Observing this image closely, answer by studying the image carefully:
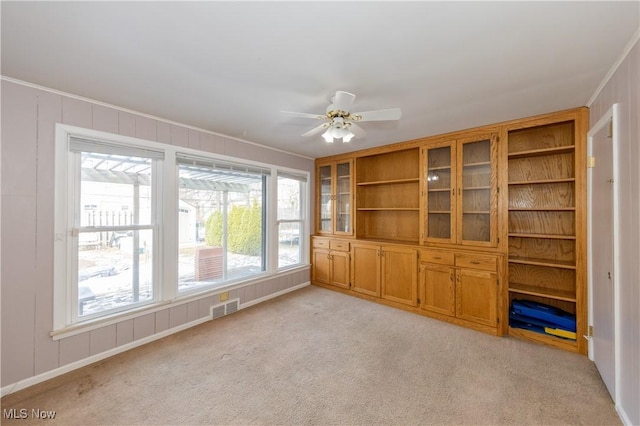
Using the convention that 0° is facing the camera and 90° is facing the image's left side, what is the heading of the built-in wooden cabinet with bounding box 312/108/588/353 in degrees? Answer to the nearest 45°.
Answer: approximately 45°

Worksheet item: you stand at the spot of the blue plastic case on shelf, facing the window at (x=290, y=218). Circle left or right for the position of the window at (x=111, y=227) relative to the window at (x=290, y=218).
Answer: left

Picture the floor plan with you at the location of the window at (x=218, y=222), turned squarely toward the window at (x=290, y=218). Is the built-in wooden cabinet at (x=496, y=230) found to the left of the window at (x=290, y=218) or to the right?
right

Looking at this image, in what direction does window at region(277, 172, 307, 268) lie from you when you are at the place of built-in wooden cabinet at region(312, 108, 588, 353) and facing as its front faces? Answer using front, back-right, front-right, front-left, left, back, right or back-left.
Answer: front-right

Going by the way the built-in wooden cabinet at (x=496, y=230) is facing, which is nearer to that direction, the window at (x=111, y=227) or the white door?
the window

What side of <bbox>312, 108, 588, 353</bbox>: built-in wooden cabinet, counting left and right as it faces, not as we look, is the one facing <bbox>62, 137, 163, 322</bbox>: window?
front

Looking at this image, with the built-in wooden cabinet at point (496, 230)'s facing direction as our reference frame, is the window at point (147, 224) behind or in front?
in front

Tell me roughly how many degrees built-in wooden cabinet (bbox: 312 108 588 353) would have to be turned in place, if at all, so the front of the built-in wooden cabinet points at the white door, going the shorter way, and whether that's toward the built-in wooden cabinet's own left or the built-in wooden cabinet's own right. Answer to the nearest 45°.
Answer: approximately 90° to the built-in wooden cabinet's own left

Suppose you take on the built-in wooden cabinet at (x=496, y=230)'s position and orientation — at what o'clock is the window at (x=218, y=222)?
The window is roughly at 1 o'clock from the built-in wooden cabinet.

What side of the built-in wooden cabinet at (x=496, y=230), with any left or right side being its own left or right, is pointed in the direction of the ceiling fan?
front
